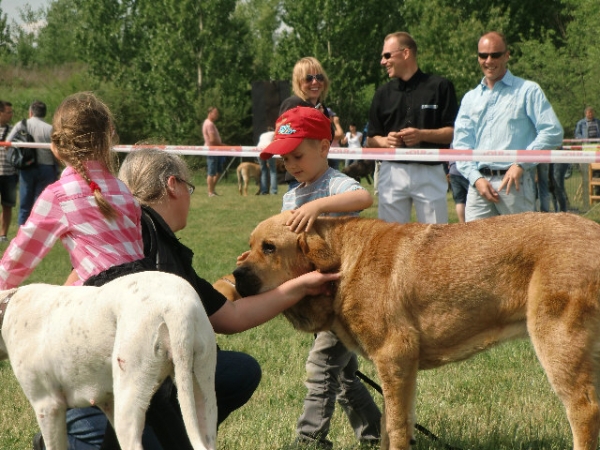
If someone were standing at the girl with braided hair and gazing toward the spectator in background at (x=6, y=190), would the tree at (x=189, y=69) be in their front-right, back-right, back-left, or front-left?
front-right

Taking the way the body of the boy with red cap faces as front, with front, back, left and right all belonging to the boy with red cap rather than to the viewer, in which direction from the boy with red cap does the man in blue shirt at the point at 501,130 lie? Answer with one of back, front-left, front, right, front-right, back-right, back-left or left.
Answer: back

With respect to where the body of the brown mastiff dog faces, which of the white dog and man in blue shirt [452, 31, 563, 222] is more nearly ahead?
the white dog

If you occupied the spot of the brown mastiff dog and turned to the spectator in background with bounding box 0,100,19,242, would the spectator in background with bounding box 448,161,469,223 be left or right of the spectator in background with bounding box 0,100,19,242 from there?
right

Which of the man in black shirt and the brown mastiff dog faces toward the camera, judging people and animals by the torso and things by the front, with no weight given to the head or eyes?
the man in black shirt

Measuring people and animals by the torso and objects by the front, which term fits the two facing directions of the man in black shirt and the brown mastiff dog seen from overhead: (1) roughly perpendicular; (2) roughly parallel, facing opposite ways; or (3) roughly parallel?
roughly perpendicular

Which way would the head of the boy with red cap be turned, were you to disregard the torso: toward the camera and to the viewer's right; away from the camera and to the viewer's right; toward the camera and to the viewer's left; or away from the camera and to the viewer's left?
toward the camera and to the viewer's left

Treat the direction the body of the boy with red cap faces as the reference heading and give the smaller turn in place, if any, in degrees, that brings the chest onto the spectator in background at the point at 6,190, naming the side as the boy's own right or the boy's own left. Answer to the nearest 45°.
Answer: approximately 90° to the boy's own right

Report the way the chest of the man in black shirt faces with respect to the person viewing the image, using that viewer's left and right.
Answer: facing the viewer

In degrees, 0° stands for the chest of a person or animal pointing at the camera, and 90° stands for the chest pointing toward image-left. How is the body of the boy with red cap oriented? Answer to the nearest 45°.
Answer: approximately 45°

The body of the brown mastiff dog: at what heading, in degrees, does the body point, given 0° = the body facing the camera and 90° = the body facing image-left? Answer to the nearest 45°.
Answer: approximately 90°
